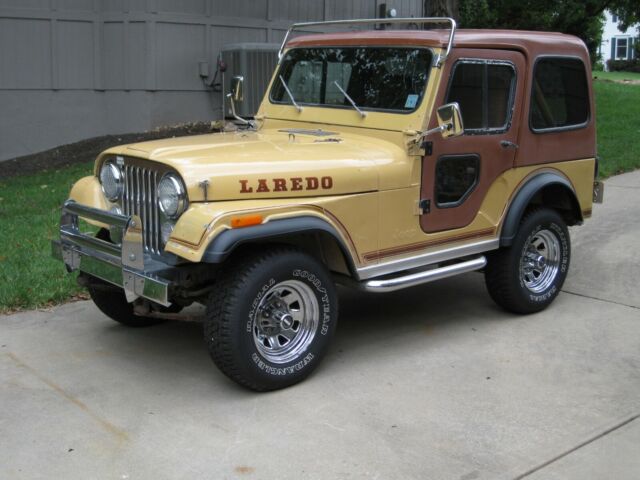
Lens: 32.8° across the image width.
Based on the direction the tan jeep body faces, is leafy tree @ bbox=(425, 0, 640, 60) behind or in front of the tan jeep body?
behind

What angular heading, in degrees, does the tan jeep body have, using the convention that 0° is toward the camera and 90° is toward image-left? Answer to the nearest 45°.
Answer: approximately 45°

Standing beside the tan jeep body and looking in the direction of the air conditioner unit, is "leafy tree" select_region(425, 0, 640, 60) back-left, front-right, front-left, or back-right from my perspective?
front-right

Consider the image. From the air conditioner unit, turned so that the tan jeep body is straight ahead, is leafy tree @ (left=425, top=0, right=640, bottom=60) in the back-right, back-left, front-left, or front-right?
back-left

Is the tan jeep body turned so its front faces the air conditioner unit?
no
